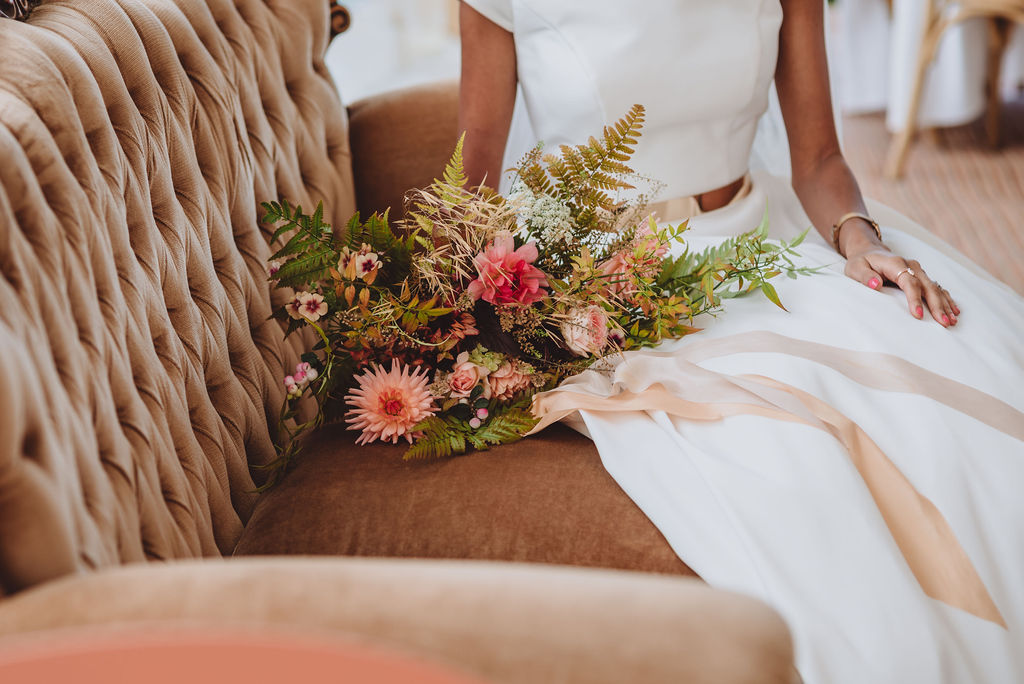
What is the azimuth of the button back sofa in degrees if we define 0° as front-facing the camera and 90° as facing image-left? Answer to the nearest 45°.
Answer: approximately 270°

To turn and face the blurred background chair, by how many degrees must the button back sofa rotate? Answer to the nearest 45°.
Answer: approximately 45° to its left

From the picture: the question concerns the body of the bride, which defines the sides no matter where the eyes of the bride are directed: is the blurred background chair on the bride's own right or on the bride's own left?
on the bride's own left

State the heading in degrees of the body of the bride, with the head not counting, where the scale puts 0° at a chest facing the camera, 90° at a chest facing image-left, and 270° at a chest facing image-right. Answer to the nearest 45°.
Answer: approximately 315°
